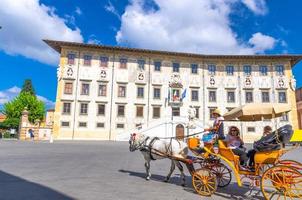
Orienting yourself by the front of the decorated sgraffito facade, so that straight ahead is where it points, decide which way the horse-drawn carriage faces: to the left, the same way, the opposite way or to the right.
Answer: to the right

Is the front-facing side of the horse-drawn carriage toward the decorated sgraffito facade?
no

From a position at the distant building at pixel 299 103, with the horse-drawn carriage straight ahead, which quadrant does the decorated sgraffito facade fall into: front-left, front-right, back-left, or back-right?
front-right

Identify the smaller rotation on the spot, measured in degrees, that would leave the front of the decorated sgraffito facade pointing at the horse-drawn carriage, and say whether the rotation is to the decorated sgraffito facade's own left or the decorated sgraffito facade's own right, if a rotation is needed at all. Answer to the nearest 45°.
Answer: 0° — it already faces it

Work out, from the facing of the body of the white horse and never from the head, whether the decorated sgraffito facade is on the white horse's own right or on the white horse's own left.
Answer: on the white horse's own right

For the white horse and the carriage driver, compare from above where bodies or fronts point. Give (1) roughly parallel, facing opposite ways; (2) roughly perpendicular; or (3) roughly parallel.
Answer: roughly parallel

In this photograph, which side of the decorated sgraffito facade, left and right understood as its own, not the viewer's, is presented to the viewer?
front

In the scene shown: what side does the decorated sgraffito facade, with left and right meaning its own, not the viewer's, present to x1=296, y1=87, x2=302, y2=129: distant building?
left

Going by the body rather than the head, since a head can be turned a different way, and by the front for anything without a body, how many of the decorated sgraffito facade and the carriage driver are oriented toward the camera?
1

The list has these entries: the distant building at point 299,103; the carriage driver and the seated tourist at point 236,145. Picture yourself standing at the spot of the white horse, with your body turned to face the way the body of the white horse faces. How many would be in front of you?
0

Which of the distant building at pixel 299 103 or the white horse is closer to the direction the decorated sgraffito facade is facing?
the white horse

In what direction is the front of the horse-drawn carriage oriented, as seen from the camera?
facing to the left of the viewer

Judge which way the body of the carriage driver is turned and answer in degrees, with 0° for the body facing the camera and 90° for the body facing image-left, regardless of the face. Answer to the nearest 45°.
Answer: approximately 90°

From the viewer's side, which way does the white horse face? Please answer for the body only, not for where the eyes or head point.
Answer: to the viewer's left

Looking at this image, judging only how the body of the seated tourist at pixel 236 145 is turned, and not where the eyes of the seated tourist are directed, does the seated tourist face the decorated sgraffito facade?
no
